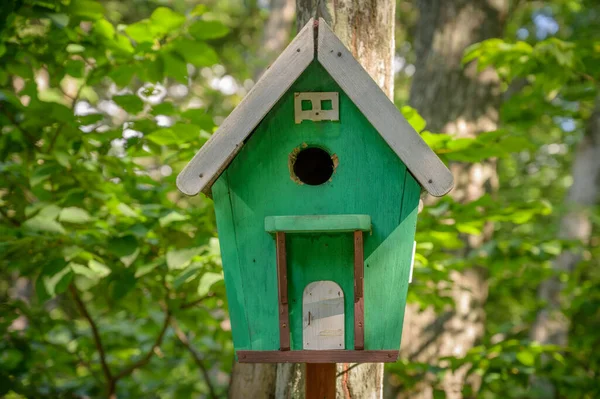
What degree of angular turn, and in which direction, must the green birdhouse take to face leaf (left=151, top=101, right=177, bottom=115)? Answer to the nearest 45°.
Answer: approximately 135° to its right

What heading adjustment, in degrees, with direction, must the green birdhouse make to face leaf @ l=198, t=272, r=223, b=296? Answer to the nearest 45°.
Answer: approximately 135° to its right

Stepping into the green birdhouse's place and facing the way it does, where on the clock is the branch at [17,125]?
The branch is roughly at 4 o'clock from the green birdhouse.

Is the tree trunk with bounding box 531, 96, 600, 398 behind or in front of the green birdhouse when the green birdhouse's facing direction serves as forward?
behind

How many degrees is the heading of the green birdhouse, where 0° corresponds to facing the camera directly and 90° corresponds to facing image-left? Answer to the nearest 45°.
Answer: approximately 0°

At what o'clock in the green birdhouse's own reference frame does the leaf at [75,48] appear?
The leaf is roughly at 4 o'clock from the green birdhouse.

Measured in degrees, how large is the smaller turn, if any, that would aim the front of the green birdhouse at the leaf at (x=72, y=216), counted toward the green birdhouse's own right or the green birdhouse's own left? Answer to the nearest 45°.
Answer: approximately 135° to the green birdhouse's own right

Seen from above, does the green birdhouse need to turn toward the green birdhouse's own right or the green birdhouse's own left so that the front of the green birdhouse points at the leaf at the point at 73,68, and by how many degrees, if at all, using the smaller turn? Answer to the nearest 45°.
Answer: approximately 135° to the green birdhouse's own right

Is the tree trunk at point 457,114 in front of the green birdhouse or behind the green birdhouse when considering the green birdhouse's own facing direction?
behind
